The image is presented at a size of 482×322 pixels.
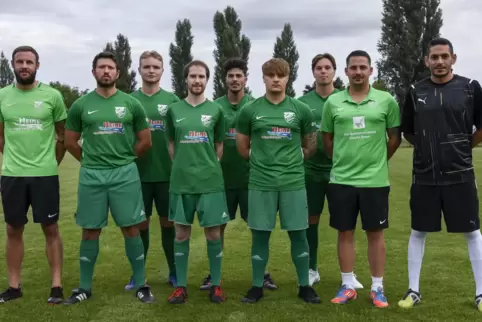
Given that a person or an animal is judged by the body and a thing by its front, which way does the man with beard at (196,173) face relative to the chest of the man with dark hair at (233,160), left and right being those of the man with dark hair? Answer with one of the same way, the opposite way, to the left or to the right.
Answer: the same way

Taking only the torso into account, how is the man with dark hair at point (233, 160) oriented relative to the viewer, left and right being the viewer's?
facing the viewer

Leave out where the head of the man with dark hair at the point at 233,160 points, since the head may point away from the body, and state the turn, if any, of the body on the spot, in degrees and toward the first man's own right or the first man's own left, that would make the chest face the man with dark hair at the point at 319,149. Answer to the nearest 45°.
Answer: approximately 90° to the first man's own left

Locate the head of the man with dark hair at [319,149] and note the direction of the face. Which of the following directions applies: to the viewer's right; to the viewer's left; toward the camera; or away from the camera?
toward the camera

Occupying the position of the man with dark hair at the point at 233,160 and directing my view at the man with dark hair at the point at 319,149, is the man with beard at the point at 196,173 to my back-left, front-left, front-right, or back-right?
back-right

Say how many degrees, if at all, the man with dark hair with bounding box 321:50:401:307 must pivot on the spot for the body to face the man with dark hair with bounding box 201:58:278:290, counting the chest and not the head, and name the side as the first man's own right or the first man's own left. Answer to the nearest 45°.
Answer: approximately 90° to the first man's own right

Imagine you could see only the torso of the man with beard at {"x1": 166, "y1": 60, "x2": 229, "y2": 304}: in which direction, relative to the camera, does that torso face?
toward the camera

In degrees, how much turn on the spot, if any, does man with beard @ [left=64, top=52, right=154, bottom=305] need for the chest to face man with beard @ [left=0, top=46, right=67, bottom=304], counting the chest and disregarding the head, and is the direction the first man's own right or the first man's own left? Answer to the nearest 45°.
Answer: approximately 90° to the first man's own right

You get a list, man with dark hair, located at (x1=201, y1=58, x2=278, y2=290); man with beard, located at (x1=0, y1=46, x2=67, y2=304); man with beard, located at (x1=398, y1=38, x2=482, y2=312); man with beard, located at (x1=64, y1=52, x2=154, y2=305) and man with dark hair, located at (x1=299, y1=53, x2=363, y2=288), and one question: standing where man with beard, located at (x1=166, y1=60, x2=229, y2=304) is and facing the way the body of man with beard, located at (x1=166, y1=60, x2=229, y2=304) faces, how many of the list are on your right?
2

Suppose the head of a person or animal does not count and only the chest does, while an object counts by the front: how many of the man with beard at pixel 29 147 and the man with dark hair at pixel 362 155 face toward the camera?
2

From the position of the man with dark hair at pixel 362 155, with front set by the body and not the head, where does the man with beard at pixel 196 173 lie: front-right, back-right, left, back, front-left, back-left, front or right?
right

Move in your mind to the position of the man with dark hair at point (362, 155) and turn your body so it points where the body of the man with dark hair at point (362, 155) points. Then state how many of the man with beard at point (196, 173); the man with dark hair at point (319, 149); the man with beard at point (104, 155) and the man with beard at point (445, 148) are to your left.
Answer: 1

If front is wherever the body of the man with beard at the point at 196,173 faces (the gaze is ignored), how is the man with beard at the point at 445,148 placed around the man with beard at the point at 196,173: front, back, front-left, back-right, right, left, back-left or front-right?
left

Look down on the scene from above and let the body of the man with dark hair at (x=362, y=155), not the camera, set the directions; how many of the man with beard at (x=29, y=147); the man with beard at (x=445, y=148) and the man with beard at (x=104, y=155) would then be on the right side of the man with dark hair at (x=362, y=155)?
2

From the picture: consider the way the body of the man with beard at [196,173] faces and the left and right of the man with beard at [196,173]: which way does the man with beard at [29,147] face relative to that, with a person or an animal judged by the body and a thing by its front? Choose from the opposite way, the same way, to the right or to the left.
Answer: the same way

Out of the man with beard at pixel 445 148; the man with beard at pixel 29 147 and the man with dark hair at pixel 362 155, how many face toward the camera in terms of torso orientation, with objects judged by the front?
3

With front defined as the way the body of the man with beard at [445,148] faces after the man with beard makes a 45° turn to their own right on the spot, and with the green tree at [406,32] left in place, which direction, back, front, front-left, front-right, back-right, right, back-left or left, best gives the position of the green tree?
back-right

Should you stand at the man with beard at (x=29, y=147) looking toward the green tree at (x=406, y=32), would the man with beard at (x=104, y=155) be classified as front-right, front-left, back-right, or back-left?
front-right

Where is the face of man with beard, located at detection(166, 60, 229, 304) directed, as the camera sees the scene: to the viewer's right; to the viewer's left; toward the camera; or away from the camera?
toward the camera

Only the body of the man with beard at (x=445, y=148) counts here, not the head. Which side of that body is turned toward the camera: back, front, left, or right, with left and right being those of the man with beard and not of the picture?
front

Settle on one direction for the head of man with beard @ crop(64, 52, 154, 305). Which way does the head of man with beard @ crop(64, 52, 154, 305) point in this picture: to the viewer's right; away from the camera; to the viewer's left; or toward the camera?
toward the camera

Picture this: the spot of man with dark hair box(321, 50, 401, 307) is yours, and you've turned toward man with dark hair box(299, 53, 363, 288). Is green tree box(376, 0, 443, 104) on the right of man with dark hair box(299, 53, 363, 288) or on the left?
right

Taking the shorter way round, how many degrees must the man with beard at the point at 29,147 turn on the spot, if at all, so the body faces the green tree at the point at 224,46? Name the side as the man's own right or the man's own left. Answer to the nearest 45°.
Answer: approximately 180°
